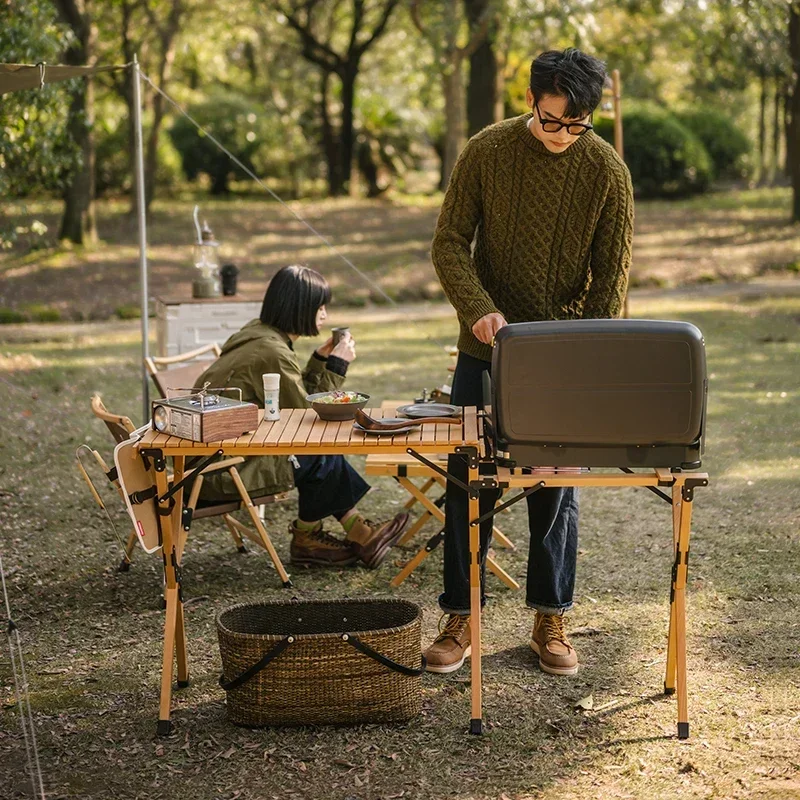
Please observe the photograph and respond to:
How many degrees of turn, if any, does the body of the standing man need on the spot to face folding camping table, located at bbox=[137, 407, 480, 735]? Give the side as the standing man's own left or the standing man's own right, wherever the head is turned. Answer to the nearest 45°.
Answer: approximately 45° to the standing man's own right

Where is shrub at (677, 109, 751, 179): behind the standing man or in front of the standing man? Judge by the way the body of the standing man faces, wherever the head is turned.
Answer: behind

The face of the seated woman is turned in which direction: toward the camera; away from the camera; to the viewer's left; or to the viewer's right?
to the viewer's right

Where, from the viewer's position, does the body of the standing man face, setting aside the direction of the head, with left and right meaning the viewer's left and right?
facing the viewer

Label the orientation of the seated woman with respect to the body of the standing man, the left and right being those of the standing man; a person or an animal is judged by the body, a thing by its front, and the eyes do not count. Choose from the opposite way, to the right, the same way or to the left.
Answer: to the left

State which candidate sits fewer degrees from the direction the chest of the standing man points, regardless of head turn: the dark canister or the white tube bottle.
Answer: the white tube bottle

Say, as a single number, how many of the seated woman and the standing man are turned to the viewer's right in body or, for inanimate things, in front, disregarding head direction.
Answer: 1

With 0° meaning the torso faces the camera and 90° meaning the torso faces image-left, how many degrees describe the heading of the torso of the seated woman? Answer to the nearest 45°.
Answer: approximately 270°

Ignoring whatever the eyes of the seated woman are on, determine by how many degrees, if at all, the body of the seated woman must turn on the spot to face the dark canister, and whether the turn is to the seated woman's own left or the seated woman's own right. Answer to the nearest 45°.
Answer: approximately 90° to the seated woman's own left

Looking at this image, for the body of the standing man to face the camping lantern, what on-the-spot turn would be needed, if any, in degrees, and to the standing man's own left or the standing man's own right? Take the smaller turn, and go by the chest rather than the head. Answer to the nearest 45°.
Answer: approximately 135° to the standing man's own right

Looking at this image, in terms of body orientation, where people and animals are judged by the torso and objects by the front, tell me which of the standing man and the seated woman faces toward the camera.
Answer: the standing man

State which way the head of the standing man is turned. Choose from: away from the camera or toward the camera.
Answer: toward the camera

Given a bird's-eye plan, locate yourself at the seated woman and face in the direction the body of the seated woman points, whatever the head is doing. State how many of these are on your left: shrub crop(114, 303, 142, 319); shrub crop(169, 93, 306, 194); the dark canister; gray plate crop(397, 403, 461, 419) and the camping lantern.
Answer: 4

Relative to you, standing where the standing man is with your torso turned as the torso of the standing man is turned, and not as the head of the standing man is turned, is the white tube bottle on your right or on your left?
on your right
